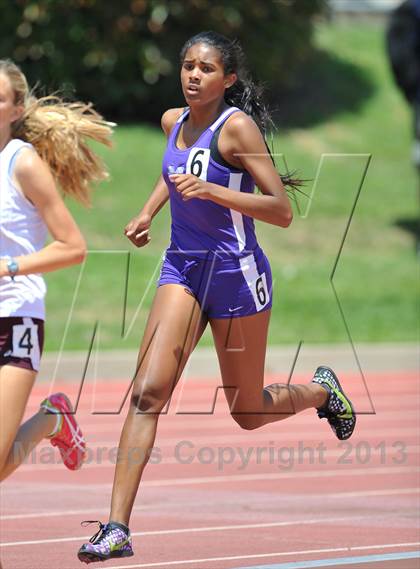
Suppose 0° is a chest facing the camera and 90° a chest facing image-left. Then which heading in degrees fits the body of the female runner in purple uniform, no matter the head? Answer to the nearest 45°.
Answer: approximately 45°

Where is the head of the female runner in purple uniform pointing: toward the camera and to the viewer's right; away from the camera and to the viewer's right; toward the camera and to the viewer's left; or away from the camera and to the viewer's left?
toward the camera and to the viewer's left
